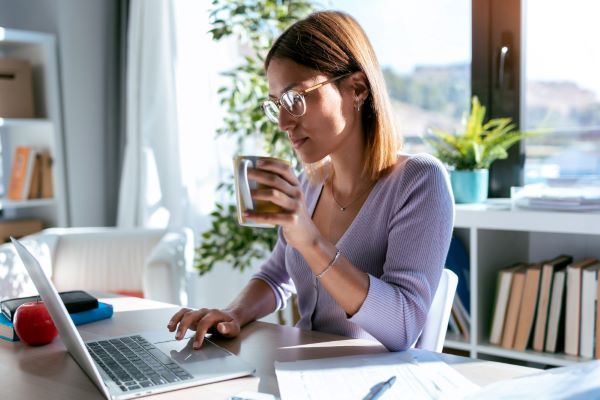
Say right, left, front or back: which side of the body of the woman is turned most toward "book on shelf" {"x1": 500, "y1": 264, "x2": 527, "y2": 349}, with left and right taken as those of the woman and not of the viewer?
back

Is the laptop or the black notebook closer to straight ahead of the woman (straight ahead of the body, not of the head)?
the laptop

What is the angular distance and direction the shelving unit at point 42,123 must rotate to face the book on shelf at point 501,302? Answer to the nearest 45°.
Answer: approximately 45° to its left

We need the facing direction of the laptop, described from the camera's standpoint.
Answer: facing to the right of the viewer
